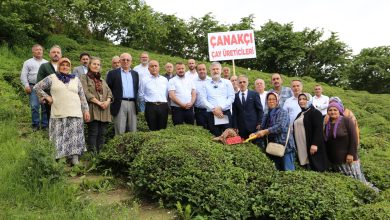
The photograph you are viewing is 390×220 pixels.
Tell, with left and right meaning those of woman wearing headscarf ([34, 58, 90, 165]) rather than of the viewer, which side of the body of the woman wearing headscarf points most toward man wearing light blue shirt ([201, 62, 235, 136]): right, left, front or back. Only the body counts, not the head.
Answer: left

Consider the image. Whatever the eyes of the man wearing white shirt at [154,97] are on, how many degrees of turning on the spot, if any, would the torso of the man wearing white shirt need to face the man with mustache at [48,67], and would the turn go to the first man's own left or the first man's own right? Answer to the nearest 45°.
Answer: approximately 90° to the first man's own right

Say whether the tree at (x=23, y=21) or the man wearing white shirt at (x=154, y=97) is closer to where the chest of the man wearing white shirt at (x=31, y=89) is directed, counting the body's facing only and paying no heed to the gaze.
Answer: the man wearing white shirt

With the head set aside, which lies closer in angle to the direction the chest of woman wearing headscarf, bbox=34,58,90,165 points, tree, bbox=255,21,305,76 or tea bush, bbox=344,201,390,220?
the tea bush

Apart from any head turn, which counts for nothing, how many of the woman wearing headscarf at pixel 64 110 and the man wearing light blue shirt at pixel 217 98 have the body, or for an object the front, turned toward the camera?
2

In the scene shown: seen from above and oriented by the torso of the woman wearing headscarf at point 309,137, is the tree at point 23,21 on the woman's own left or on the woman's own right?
on the woman's own right

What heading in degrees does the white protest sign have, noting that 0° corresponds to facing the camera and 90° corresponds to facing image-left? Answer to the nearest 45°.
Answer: approximately 0°
